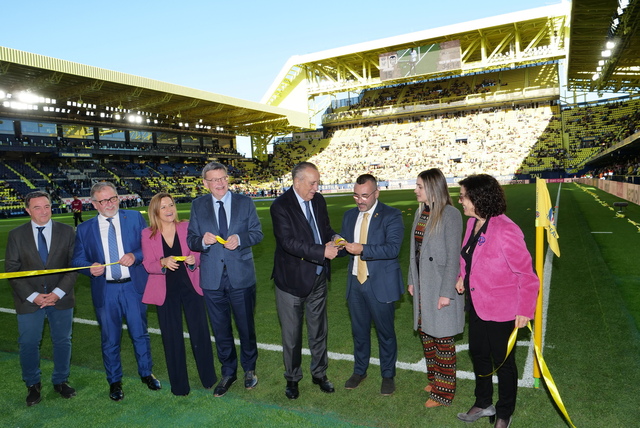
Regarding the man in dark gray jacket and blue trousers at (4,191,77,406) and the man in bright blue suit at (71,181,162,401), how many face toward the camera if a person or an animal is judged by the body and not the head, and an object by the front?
2

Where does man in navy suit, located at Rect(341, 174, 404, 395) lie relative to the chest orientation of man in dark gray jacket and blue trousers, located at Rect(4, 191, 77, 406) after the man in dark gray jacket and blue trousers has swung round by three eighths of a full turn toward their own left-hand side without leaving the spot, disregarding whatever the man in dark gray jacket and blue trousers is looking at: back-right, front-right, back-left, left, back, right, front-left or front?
right

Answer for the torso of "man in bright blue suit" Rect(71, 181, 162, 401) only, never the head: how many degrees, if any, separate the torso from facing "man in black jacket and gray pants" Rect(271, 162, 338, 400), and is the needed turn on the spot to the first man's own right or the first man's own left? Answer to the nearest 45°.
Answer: approximately 45° to the first man's own left

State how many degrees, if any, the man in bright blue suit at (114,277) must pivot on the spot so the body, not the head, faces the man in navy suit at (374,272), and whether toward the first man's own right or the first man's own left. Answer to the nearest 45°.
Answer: approximately 45° to the first man's own left

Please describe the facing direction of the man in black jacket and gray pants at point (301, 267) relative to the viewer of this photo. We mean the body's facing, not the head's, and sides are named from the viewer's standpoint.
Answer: facing the viewer and to the right of the viewer

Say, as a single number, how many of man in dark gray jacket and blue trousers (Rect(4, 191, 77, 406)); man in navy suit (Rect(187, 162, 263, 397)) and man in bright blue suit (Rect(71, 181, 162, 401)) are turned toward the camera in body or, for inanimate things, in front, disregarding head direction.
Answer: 3

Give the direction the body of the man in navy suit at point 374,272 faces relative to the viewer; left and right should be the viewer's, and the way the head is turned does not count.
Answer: facing the viewer and to the left of the viewer

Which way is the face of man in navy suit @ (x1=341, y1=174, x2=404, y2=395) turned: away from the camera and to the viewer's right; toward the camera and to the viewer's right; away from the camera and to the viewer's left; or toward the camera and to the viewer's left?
toward the camera and to the viewer's left

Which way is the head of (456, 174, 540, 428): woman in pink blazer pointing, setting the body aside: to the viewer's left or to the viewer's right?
to the viewer's left

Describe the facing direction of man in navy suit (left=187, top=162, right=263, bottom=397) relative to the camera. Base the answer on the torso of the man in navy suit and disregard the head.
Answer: toward the camera

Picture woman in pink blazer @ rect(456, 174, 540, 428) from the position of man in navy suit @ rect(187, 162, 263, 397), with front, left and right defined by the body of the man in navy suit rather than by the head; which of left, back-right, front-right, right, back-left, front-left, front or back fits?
front-left

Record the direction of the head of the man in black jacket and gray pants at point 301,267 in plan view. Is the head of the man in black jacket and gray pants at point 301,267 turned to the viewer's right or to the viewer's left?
to the viewer's right

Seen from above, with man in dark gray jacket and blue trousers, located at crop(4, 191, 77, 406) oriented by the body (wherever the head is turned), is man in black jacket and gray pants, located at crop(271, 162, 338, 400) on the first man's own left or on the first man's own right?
on the first man's own left
